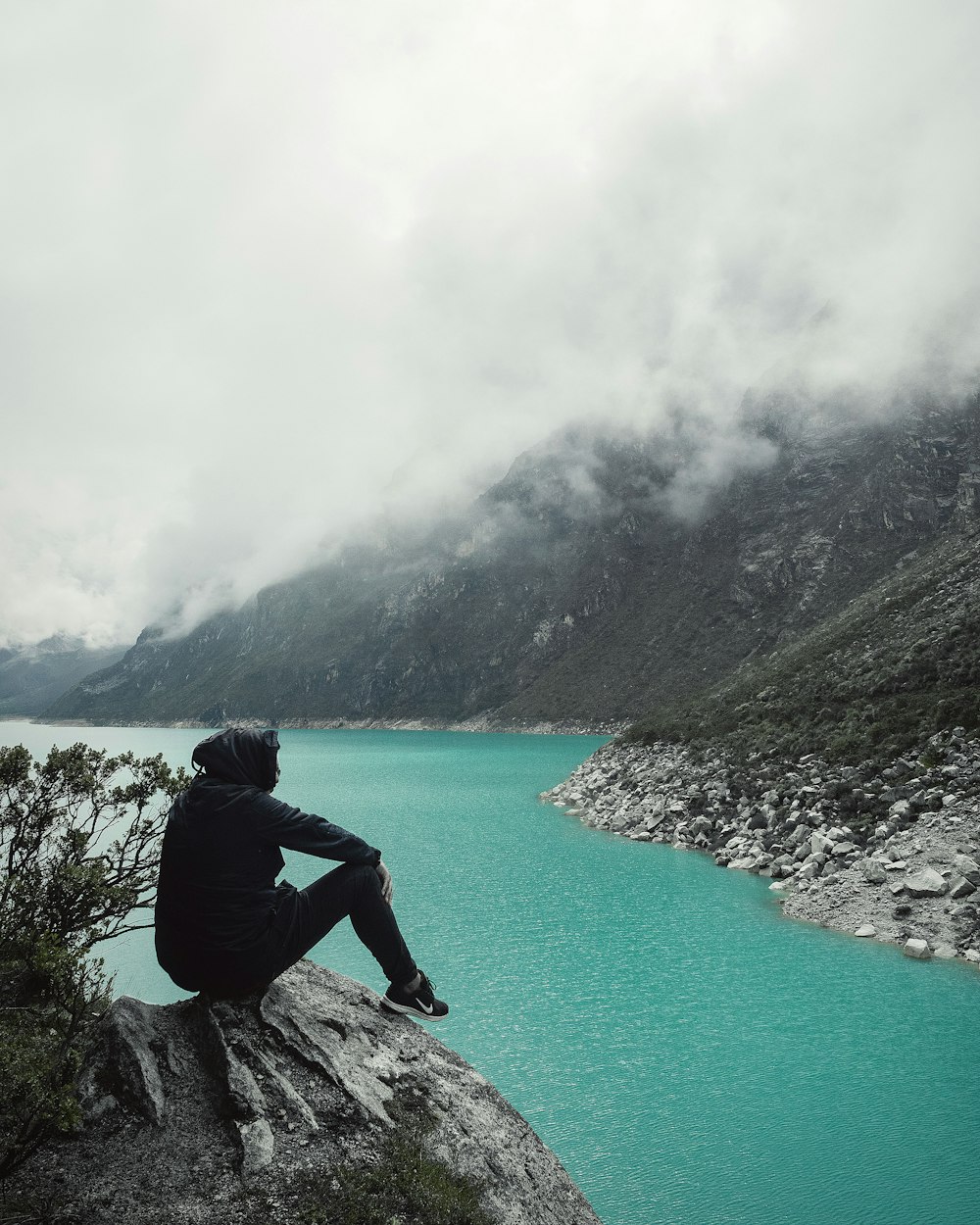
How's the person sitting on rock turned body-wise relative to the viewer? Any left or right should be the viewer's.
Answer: facing away from the viewer and to the right of the viewer

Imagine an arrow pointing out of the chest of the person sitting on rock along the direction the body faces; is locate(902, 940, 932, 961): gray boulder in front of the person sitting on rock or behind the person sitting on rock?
in front

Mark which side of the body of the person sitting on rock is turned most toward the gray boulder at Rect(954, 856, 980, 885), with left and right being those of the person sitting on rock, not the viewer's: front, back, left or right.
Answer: front

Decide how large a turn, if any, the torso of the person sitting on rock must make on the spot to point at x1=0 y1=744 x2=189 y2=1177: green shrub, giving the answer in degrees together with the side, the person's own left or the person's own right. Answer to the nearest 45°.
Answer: approximately 90° to the person's own left

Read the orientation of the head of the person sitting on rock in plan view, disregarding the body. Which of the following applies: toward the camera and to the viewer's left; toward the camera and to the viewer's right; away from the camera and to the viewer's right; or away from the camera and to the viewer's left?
away from the camera and to the viewer's right

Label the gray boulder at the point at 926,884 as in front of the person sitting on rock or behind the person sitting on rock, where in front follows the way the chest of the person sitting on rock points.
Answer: in front

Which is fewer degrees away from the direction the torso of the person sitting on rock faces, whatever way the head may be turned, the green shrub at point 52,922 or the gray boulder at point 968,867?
the gray boulder
